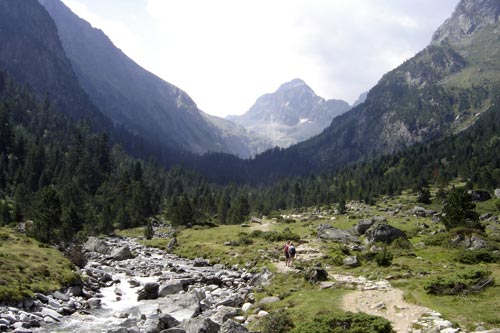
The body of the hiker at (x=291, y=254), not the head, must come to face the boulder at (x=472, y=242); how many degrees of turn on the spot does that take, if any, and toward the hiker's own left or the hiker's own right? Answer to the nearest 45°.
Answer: approximately 90° to the hiker's own right

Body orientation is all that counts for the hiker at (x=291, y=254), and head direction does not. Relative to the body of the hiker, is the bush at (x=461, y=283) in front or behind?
behind

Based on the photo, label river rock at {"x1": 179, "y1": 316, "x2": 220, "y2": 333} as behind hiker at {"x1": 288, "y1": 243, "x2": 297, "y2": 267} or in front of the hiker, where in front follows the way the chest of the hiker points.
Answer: behind

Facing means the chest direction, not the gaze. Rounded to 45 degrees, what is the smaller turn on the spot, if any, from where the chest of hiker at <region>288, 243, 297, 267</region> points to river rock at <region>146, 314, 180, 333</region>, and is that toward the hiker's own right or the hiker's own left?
approximately 135° to the hiker's own left

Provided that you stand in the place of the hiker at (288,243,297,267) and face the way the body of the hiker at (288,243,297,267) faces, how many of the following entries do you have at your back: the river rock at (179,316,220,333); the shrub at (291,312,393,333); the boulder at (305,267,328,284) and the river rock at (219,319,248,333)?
4

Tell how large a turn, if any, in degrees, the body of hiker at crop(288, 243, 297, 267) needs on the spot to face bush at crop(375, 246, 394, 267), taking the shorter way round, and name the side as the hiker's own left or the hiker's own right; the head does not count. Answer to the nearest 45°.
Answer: approximately 135° to the hiker's own right

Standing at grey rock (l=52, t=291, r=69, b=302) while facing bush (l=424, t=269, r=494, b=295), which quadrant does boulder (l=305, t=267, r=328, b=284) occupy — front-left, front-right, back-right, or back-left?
front-left

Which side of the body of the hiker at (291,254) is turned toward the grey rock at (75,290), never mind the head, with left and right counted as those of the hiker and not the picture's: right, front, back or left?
left

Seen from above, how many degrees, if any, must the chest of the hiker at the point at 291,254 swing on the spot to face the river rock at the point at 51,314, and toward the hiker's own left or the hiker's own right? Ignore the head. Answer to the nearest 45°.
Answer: approximately 135° to the hiker's own left

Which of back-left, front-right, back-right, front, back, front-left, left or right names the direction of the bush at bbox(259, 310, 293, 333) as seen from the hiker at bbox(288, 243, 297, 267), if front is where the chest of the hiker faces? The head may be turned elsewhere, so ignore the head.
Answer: back

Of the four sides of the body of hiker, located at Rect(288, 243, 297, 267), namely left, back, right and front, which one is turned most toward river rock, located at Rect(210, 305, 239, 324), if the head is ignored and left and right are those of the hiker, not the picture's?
back

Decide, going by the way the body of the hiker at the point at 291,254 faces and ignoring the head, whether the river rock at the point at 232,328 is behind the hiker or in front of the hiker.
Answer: behind

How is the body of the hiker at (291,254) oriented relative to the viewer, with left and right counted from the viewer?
facing away from the viewer

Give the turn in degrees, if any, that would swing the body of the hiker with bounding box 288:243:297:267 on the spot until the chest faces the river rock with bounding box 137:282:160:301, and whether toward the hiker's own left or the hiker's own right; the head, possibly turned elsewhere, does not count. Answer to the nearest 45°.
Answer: approximately 135° to the hiker's own left

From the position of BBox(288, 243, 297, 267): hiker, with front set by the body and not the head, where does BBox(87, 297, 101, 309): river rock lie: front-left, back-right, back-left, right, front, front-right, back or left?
back-left

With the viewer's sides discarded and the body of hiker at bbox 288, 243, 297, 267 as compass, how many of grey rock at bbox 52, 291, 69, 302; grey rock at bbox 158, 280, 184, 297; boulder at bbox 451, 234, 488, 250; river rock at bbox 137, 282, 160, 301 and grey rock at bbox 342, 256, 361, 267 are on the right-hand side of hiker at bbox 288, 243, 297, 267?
2

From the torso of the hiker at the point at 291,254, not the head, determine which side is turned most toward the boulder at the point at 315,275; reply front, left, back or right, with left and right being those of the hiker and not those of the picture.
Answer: back
